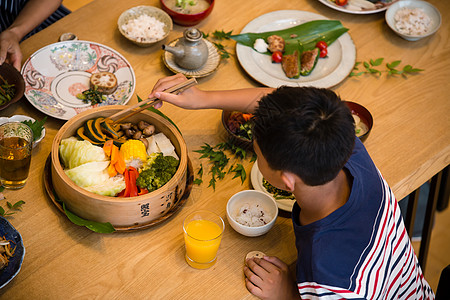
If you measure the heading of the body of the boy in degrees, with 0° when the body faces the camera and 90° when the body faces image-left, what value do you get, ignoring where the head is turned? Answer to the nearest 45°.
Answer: approximately 135°

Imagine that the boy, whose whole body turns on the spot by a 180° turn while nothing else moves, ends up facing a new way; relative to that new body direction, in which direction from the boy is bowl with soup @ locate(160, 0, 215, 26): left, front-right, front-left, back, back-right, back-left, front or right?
back

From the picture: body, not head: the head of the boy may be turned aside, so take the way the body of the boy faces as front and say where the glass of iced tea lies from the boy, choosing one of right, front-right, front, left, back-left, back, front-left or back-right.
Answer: front-left

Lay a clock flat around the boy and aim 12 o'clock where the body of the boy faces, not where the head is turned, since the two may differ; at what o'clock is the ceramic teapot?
The ceramic teapot is roughly at 12 o'clock from the boy.

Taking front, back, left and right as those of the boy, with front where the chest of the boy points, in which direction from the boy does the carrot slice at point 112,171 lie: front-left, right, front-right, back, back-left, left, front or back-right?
front-left

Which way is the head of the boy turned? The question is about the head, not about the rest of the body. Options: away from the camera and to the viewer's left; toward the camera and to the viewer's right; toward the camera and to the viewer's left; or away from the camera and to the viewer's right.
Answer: away from the camera and to the viewer's left

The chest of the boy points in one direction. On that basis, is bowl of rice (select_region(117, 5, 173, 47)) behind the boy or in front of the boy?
in front

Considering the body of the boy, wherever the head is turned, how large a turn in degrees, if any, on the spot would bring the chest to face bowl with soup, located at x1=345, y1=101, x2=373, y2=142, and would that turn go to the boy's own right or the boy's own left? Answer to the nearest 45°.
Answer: approximately 45° to the boy's own right

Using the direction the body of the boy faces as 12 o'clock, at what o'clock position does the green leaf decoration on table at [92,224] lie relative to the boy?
The green leaf decoration on table is roughly at 10 o'clock from the boy.

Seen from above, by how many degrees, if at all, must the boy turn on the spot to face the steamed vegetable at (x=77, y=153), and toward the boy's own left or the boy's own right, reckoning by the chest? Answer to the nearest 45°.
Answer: approximately 45° to the boy's own left

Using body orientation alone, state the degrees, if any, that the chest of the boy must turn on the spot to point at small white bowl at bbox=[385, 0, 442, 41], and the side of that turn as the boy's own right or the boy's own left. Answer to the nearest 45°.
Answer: approximately 45° to the boy's own right
